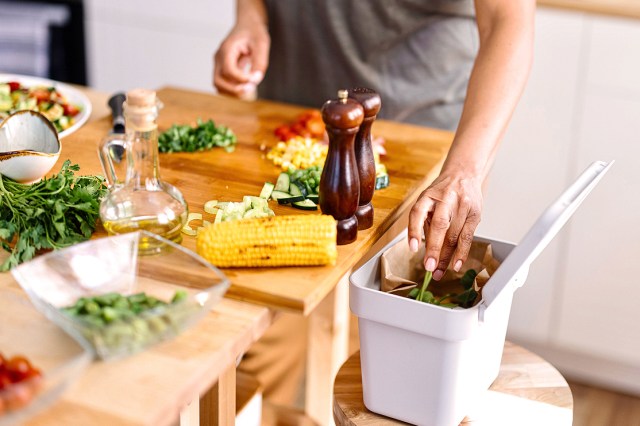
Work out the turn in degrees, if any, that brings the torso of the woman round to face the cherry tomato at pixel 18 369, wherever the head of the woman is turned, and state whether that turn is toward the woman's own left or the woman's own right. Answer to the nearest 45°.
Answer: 0° — they already face it

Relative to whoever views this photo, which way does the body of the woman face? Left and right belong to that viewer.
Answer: facing the viewer

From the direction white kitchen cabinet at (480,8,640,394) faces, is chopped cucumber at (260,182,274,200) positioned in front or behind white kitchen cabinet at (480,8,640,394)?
in front

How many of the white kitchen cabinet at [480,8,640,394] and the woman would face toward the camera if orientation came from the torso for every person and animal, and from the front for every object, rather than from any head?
2

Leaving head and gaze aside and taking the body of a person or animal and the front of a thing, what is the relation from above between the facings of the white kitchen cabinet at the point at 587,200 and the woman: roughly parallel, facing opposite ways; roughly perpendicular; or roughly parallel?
roughly parallel

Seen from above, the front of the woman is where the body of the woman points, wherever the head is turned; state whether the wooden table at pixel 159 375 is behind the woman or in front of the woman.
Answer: in front

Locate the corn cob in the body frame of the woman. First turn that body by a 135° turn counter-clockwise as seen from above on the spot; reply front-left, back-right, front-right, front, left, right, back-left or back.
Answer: back-right

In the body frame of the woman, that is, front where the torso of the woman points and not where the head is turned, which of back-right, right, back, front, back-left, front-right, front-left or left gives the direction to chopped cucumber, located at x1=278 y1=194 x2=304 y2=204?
front

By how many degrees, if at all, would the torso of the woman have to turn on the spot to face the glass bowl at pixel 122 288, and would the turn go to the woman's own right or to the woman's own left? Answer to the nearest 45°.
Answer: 0° — they already face it

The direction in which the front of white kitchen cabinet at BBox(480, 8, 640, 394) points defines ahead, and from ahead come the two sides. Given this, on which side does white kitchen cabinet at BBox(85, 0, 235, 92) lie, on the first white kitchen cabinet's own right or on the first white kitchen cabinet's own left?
on the first white kitchen cabinet's own right

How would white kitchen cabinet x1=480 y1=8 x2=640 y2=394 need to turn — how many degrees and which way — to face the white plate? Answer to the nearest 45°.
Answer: approximately 45° to its right

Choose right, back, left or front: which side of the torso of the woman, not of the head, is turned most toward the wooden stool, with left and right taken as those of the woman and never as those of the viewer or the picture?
front

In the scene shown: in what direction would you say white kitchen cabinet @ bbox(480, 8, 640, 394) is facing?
toward the camera

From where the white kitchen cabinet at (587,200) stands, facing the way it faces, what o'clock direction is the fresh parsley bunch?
The fresh parsley bunch is roughly at 1 o'clock from the white kitchen cabinet.
